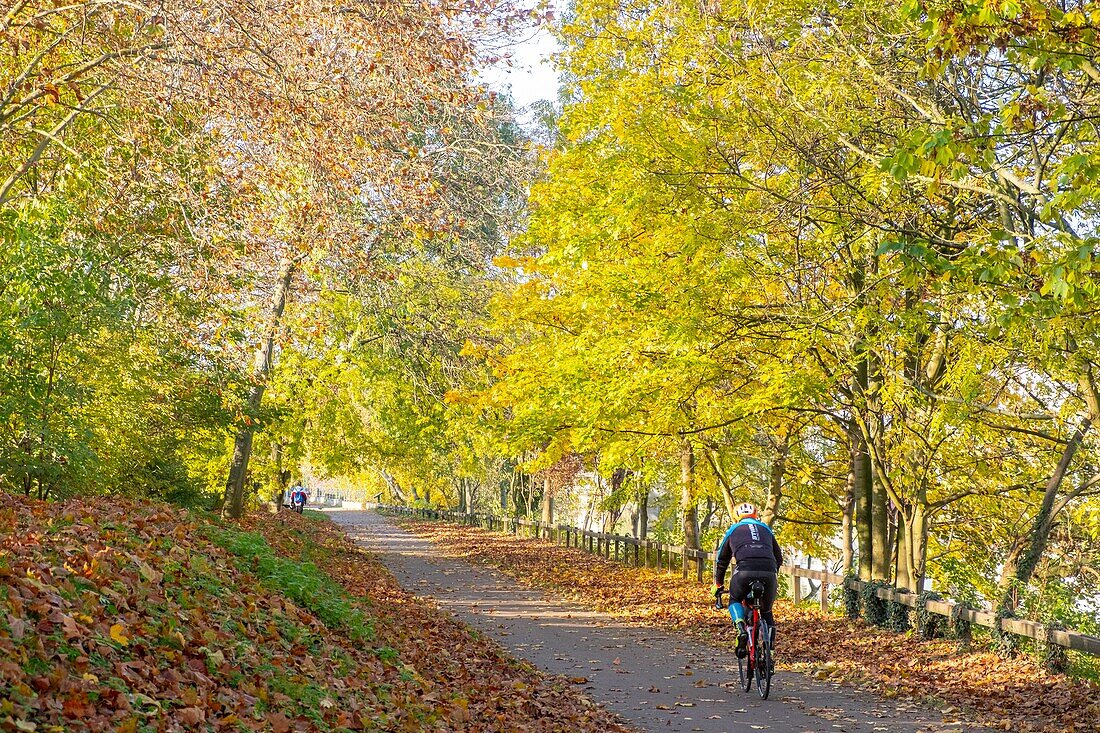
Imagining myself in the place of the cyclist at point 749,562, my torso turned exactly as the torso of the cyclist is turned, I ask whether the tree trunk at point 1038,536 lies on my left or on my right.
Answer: on my right

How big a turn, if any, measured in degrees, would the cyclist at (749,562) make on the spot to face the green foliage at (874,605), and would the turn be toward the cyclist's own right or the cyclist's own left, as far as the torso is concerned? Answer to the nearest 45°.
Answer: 0° — they already face it

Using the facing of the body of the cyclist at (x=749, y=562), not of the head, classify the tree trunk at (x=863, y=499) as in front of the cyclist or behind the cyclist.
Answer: in front

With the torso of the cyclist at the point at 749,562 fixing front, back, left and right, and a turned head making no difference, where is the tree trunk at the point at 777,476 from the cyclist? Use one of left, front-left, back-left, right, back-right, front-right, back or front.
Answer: front

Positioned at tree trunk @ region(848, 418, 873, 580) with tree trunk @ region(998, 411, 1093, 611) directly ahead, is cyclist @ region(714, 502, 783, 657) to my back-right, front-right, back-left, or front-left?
front-right

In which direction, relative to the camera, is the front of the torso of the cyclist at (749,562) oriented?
away from the camera

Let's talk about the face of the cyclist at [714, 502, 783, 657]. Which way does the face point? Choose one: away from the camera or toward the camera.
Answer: away from the camera

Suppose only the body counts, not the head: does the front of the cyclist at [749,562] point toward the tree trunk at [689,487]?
yes
